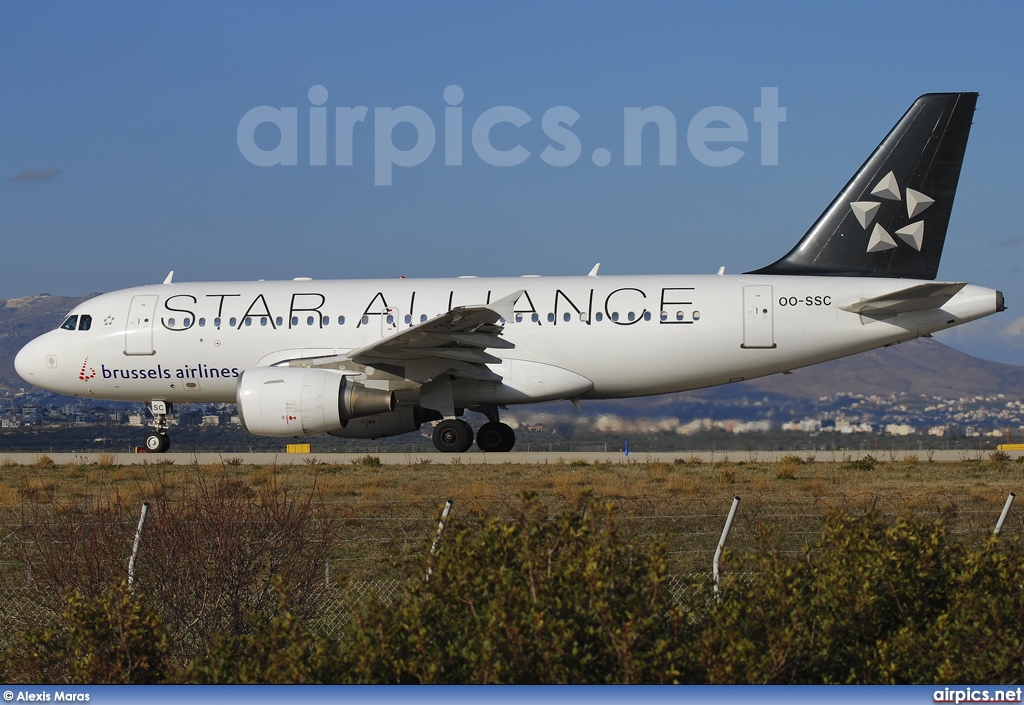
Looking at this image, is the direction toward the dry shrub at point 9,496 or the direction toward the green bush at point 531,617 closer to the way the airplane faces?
the dry shrub

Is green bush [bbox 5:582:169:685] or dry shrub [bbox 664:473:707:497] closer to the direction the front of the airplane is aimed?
the green bush

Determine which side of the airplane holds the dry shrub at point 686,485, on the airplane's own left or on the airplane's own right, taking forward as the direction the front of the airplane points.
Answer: on the airplane's own left

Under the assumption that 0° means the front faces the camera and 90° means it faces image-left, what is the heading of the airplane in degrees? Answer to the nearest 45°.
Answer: approximately 90°

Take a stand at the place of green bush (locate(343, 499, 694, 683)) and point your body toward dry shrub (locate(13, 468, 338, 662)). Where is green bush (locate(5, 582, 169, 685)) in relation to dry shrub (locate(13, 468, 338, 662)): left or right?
left

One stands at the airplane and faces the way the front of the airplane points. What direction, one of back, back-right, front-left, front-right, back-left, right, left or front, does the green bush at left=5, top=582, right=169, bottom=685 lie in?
left

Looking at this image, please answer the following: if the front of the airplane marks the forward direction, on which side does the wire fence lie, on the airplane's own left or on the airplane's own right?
on the airplane's own left

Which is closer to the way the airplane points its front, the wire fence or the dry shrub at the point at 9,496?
the dry shrub

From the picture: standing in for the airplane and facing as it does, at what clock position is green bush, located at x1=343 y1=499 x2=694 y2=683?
The green bush is roughly at 9 o'clock from the airplane.
